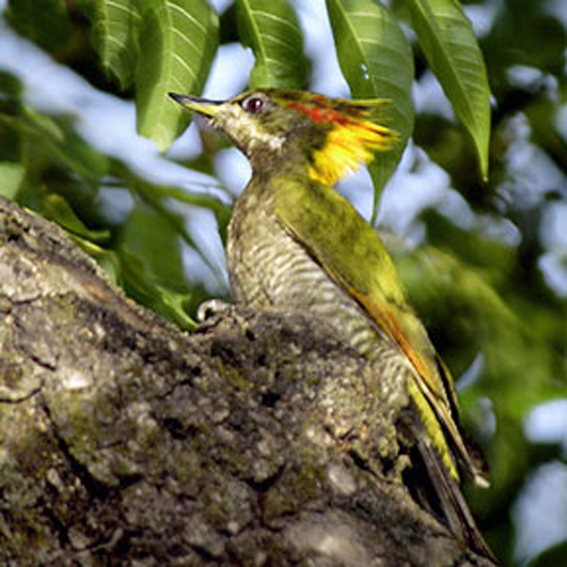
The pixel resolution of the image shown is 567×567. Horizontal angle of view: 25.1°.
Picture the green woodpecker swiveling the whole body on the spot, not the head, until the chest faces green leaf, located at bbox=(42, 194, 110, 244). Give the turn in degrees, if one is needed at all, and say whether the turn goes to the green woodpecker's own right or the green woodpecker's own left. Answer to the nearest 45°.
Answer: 0° — it already faces it

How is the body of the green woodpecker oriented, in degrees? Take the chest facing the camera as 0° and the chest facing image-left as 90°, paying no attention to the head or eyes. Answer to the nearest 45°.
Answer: approximately 90°

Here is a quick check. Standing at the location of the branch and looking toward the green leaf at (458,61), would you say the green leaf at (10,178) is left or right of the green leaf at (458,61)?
left

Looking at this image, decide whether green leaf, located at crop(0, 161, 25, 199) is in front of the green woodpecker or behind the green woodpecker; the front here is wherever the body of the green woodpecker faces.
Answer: in front
